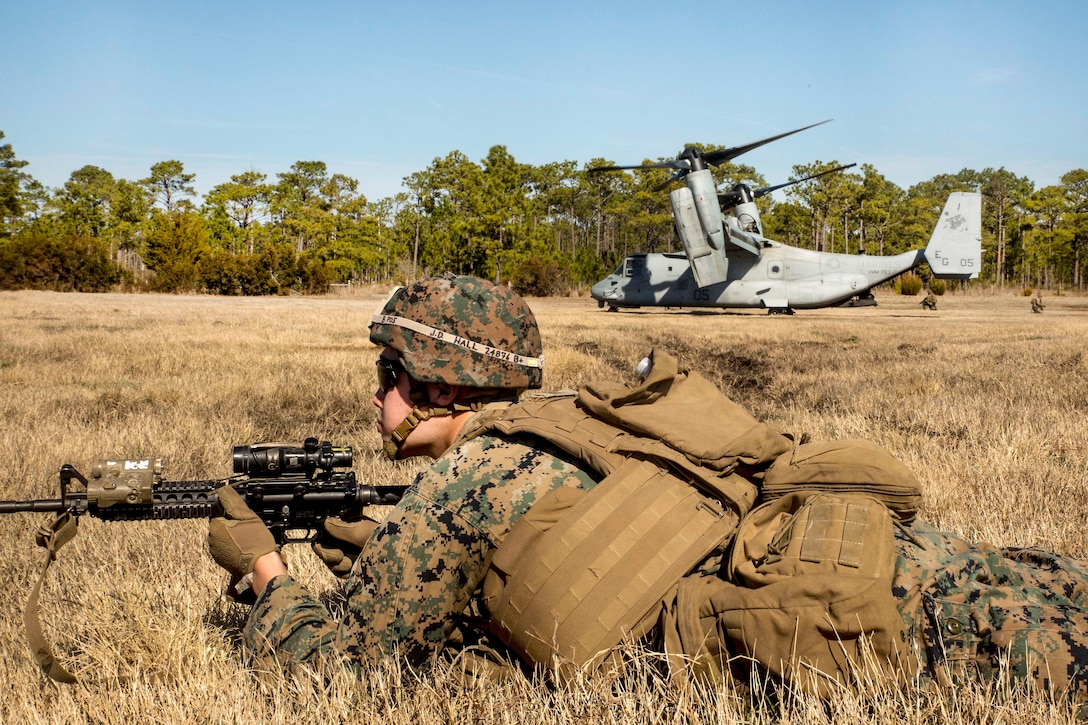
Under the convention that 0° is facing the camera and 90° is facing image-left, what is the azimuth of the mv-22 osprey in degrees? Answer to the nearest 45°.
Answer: approximately 90°
